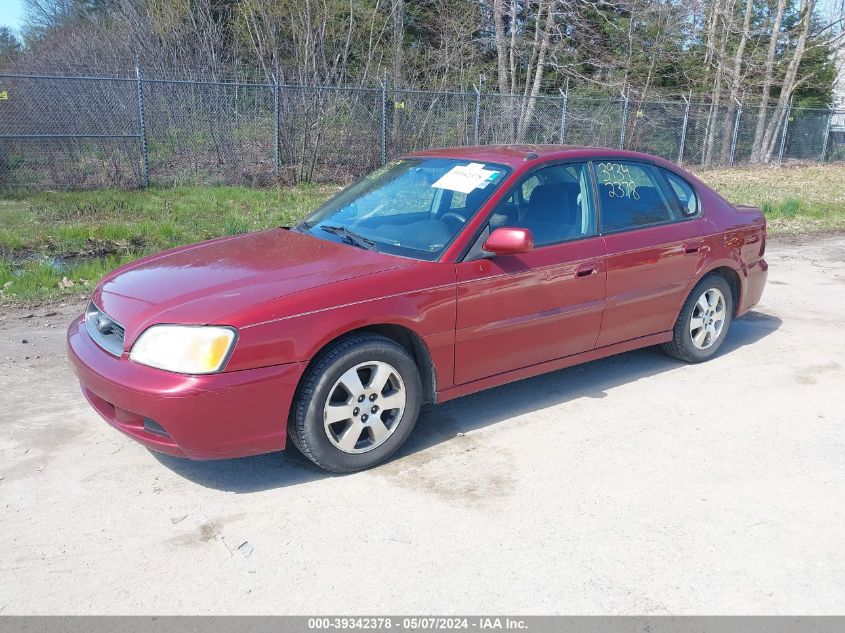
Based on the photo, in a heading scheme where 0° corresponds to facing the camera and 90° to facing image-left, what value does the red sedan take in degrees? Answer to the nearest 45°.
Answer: approximately 45°

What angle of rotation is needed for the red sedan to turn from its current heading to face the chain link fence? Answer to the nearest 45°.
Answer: approximately 135° to its right
